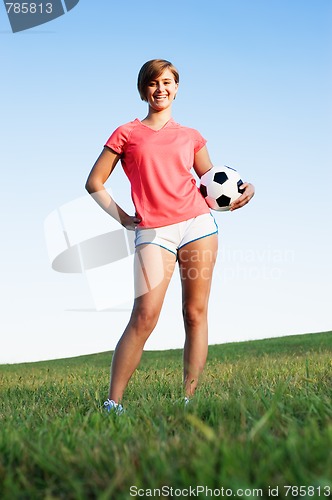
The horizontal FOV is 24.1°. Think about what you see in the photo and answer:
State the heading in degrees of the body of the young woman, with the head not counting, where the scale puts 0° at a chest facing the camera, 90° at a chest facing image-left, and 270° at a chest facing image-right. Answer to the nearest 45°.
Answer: approximately 0°
